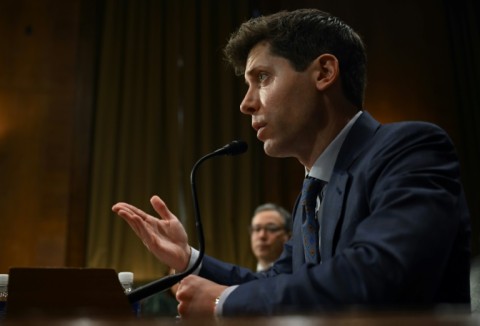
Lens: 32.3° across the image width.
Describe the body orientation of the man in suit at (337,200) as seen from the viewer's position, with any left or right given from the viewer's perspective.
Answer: facing to the left of the viewer

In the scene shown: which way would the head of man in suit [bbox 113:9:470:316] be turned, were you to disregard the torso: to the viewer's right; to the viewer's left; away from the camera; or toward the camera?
to the viewer's left
